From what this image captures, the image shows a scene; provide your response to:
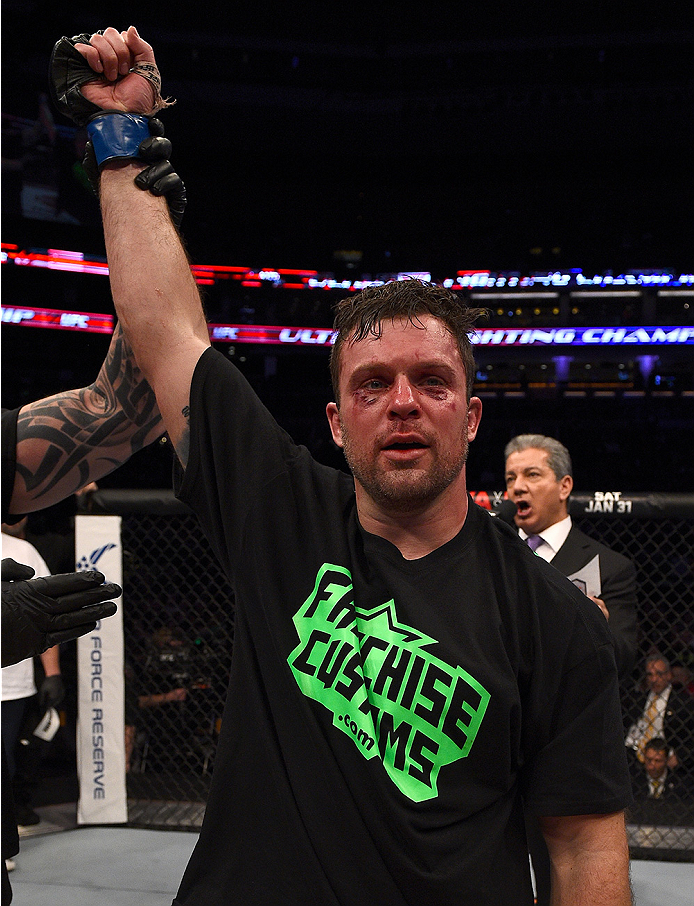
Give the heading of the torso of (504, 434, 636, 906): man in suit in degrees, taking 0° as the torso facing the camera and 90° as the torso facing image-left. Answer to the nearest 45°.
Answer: approximately 45°

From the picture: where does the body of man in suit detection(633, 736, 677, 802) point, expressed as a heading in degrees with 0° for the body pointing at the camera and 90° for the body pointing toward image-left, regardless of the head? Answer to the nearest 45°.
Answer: approximately 0°

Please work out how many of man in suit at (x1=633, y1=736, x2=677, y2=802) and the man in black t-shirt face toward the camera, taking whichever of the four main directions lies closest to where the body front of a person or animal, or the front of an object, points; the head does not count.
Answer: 2

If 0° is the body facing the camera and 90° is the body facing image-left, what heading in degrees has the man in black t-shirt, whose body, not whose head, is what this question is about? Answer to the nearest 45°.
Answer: approximately 0°

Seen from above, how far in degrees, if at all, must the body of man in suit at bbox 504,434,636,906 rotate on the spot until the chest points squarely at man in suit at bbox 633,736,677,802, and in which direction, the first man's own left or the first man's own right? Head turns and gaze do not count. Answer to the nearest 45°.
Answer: approximately 135° to the first man's own right

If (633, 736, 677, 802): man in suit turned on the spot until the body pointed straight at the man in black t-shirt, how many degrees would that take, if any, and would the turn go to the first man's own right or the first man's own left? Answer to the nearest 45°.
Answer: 0° — they already face them

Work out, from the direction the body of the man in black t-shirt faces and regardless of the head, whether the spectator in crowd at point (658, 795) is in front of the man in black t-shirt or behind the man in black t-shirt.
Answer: behind
